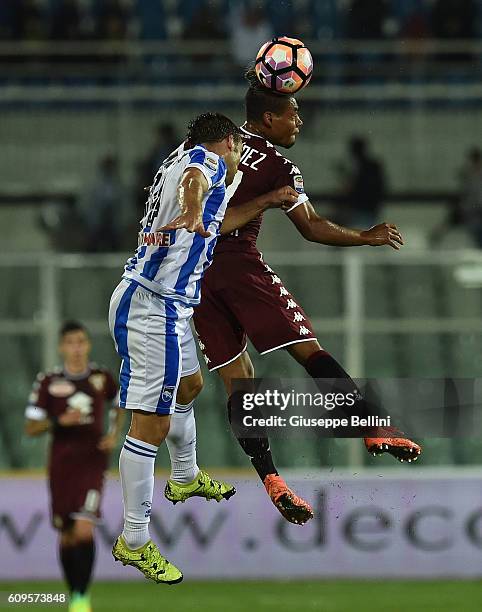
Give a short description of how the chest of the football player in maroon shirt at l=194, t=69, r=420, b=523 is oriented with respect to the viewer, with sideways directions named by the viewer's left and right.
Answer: facing away from the viewer and to the right of the viewer

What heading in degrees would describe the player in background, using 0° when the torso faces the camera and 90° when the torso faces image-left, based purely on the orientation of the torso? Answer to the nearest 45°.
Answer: approximately 0°

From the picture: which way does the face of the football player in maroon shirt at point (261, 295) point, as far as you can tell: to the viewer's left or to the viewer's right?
to the viewer's right

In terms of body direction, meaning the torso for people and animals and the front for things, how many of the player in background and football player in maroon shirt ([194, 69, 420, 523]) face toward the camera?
1

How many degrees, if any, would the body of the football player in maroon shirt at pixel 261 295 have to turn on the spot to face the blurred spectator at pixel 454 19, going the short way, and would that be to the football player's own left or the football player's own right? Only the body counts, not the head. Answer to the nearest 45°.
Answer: approximately 45° to the football player's own left

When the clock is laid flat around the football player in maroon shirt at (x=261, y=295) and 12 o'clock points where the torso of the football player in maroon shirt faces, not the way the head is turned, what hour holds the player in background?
The player in background is roughly at 10 o'clock from the football player in maroon shirt.

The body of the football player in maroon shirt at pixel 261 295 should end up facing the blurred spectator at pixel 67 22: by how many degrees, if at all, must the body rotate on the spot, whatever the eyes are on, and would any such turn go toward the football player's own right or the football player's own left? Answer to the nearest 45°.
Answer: approximately 45° to the football player's own left

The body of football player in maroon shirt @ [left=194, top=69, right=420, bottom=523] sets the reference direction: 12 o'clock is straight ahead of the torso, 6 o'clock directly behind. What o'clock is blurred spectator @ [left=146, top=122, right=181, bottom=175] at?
The blurred spectator is roughly at 10 o'clock from the football player in maroon shirt.

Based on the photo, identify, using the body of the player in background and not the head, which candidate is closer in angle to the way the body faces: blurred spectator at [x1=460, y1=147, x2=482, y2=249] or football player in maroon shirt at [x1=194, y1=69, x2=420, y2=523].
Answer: the football player in maroon shirt
